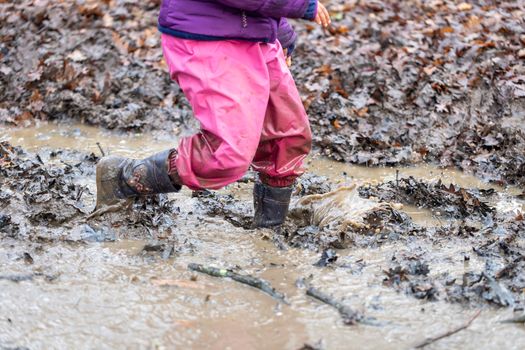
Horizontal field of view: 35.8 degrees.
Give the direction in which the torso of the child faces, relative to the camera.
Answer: to the viewer's right

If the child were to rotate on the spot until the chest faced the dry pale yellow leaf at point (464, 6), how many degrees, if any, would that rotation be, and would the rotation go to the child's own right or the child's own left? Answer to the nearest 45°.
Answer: approximately 45° to the child's own left

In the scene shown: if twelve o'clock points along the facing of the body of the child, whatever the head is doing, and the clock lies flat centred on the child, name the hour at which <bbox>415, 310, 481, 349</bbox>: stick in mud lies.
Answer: The stick in mud is roughly at 2 o'clock from the child.
